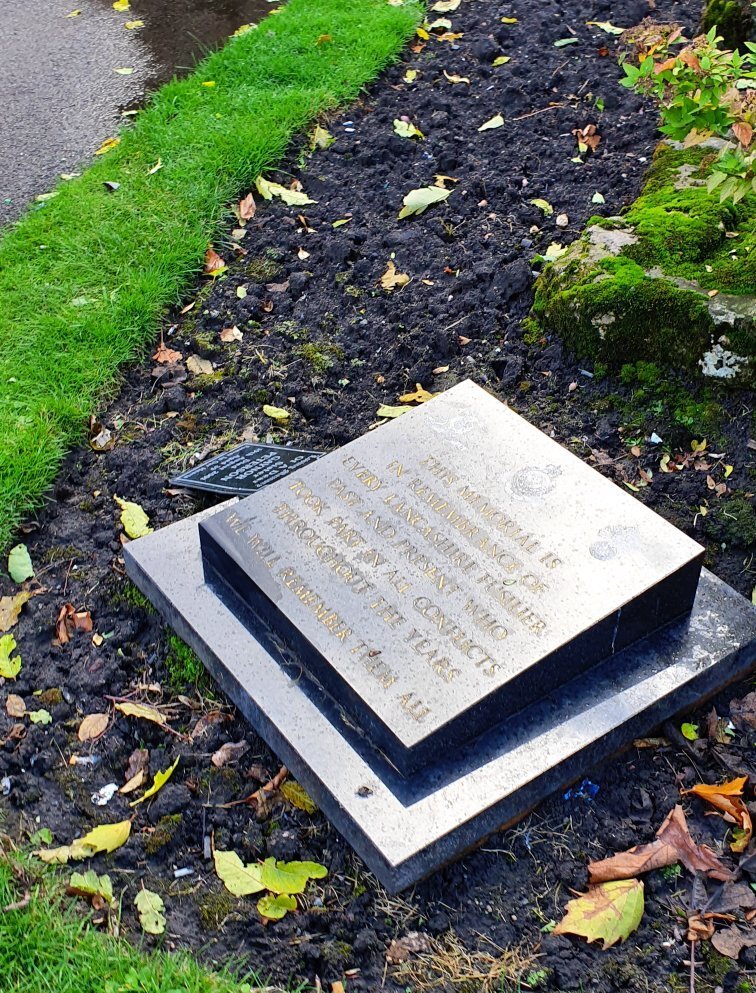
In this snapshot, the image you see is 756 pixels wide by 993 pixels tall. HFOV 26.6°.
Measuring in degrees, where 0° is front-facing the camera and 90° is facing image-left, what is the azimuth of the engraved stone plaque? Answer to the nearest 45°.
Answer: approximately 45°

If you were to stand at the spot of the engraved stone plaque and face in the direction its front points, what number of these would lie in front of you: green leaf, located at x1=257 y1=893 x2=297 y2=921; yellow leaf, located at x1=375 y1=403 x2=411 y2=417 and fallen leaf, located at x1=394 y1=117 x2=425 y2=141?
1

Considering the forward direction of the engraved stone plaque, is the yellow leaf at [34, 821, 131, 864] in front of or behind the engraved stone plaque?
in front

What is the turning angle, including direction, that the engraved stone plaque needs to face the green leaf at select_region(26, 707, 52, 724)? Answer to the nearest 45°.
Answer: approximately 45° to its right

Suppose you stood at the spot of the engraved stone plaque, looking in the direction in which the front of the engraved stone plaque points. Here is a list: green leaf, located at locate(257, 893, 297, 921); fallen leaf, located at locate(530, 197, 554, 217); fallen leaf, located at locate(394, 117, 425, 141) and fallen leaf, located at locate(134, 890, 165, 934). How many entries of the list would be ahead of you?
2

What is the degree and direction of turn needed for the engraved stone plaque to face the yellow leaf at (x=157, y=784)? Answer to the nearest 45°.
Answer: approximately 45° to its right

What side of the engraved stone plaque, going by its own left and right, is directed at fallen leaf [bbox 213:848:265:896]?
front

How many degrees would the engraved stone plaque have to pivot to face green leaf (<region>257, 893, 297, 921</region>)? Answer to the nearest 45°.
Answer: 0° — it already faces it

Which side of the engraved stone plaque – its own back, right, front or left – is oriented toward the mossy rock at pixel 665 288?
back

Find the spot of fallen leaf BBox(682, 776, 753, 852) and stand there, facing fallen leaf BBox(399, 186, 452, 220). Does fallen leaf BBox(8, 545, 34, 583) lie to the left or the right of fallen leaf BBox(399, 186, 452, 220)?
left

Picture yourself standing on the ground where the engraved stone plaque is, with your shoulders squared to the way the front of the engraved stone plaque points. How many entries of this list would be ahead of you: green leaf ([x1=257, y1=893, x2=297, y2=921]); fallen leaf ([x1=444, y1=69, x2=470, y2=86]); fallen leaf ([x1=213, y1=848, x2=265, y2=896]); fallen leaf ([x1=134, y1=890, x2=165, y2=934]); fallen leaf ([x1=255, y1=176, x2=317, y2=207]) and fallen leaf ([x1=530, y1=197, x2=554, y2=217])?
3

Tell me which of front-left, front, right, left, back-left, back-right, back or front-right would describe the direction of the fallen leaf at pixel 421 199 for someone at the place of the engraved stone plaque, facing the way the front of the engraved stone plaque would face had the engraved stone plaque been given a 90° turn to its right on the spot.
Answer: front-right

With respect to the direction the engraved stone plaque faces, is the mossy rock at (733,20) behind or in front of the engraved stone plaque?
behind

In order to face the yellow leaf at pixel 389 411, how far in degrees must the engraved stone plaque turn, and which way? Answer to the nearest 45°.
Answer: approximately 135° to its right

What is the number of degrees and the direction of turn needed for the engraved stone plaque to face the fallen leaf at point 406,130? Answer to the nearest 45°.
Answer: approximately 135° to its right

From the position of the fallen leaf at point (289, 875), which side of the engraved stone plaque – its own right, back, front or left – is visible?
front

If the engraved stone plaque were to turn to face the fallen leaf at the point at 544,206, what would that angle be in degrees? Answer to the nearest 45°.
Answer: approximately 135° to its right
